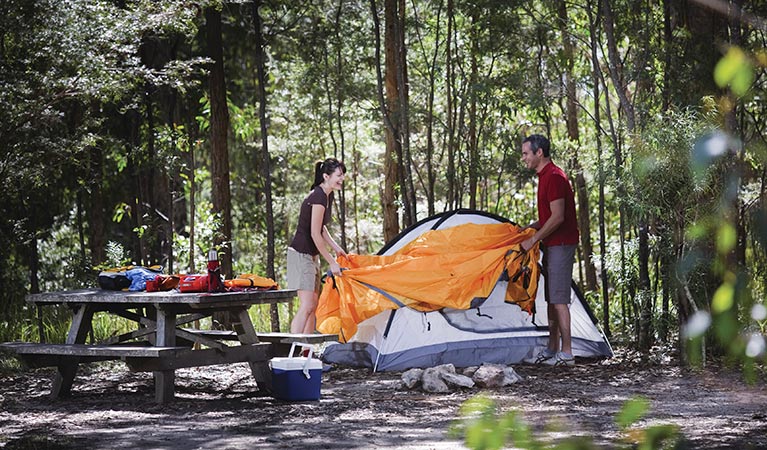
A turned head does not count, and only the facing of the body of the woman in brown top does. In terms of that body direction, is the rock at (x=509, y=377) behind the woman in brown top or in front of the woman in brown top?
in front

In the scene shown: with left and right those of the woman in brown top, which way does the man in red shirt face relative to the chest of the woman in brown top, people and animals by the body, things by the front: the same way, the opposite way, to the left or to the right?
the opposite way

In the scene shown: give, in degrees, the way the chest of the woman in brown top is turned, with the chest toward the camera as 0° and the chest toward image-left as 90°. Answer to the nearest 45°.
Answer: approximately 270°

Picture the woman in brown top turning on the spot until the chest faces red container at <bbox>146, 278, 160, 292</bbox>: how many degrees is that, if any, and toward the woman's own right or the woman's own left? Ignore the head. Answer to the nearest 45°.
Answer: approximately 135° to the woman's own right

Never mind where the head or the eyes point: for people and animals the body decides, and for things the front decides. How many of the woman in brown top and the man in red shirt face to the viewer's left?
1

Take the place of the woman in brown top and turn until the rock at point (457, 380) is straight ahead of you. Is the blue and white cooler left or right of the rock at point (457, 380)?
right

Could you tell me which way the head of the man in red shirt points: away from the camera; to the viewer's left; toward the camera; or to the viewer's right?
to the viewer's left

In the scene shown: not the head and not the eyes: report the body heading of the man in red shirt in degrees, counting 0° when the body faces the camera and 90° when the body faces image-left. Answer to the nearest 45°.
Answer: approximately 90°

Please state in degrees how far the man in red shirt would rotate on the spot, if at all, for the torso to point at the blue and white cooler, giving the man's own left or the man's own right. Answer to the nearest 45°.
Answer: approximately 45° to the man's own left

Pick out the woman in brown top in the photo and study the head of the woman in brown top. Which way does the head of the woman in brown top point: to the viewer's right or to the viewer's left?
to the viewer's right

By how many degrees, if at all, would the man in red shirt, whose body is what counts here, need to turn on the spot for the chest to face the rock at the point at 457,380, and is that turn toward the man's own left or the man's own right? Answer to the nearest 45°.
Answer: approximately 45° to the man's own left

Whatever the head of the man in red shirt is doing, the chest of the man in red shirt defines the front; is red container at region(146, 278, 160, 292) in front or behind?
in front

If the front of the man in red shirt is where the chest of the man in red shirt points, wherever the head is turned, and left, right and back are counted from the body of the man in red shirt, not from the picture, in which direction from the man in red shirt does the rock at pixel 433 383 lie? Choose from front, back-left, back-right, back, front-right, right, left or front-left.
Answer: front-left

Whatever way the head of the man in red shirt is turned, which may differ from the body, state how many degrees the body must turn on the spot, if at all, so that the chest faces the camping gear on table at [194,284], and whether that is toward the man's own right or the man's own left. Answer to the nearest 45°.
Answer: approximately 45° to the man's own left

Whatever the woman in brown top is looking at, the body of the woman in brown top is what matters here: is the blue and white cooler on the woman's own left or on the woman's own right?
on the woman's own right
